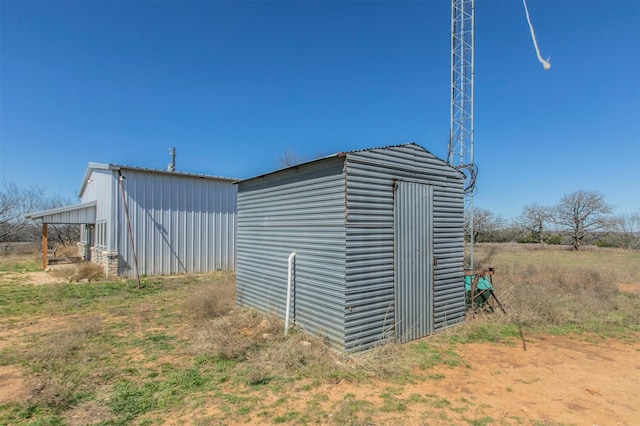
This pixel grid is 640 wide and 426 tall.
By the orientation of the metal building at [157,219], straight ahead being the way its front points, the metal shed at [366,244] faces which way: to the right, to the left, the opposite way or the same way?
to the left

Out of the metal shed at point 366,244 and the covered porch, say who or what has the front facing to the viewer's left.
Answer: the covered porch

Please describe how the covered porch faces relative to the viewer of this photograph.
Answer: facing to the left of the viewer

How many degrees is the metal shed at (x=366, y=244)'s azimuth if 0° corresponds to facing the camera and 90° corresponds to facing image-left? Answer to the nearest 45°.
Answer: approximately 315°

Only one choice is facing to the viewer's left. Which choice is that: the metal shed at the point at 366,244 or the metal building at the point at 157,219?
the metal building at the point at 157,219

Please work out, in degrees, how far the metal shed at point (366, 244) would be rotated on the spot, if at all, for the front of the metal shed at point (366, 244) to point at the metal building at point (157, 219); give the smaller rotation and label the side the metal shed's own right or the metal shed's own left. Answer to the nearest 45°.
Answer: approximately 180°

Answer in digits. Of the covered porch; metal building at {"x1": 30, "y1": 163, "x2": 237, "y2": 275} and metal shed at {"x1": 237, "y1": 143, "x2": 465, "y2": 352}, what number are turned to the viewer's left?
2

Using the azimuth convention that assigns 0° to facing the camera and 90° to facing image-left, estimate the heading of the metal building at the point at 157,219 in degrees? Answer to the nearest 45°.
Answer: approximately 90°

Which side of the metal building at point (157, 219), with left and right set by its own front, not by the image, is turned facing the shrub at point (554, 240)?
back

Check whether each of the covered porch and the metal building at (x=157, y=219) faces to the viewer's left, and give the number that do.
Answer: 2

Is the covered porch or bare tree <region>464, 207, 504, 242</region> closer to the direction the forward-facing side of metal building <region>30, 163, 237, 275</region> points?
the covered porch

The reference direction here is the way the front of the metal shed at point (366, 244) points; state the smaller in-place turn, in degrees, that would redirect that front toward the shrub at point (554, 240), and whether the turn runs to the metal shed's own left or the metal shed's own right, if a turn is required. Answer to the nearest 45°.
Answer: approximately 90° to the metal shed's own left
